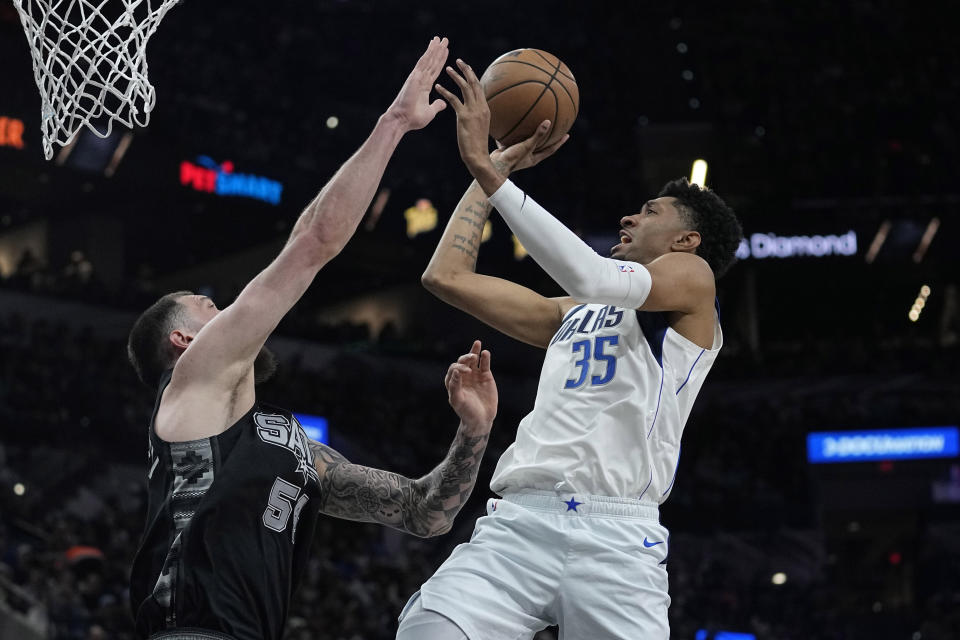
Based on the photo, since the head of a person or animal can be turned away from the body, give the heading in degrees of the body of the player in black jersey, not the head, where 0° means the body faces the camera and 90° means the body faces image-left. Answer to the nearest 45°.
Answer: approximately 270°

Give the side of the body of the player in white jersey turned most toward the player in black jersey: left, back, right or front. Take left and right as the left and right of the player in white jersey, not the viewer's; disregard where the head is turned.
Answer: front

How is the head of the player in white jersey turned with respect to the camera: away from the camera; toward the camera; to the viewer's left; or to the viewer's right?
to the viewer's left

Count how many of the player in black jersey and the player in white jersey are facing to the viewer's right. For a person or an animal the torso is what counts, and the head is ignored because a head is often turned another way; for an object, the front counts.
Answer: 1

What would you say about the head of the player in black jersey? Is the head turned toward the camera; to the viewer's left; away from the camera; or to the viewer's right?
to the viewer's right

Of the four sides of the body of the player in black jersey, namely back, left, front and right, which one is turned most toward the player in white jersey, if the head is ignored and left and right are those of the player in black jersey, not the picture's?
front
